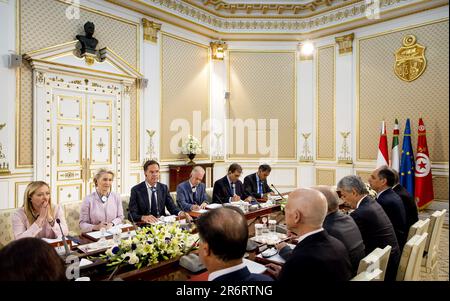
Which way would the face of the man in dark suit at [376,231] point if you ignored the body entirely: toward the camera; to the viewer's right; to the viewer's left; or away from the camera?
to the viewer's left

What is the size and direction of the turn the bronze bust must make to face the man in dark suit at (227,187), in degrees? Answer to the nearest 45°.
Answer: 0° — it already faces them

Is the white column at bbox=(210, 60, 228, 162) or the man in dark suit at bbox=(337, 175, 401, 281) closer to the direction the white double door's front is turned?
the man in dark suit

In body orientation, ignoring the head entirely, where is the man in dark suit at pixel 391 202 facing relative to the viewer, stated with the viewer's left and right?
facing to the left of the viewer

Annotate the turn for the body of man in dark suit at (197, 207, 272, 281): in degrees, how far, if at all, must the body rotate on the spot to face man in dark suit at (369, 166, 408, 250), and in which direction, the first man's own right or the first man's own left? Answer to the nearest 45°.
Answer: approximately 90° to the first man's own right

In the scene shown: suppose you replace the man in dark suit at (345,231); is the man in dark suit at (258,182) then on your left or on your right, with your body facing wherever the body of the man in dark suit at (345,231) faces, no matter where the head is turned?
on your right

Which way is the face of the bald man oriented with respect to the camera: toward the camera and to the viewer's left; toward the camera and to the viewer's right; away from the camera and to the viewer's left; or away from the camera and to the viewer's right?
away from the camera and to the viewer's left

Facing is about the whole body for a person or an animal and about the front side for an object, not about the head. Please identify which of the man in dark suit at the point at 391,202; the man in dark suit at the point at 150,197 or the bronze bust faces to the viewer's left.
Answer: the man in dark suit at the point at 391,202

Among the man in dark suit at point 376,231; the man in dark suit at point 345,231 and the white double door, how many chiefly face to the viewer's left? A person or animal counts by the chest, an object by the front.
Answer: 2

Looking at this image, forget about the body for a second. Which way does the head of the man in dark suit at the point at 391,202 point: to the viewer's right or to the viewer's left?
to the viewer's left

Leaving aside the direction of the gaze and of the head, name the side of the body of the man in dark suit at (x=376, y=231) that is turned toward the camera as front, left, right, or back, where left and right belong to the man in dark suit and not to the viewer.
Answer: left

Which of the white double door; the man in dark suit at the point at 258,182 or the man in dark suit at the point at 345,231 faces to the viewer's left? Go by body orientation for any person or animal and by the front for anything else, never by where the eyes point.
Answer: the man in dark suit at the point at 345,231

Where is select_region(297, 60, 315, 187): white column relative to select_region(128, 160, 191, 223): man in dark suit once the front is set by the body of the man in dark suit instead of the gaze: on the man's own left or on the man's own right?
on the man's own left
